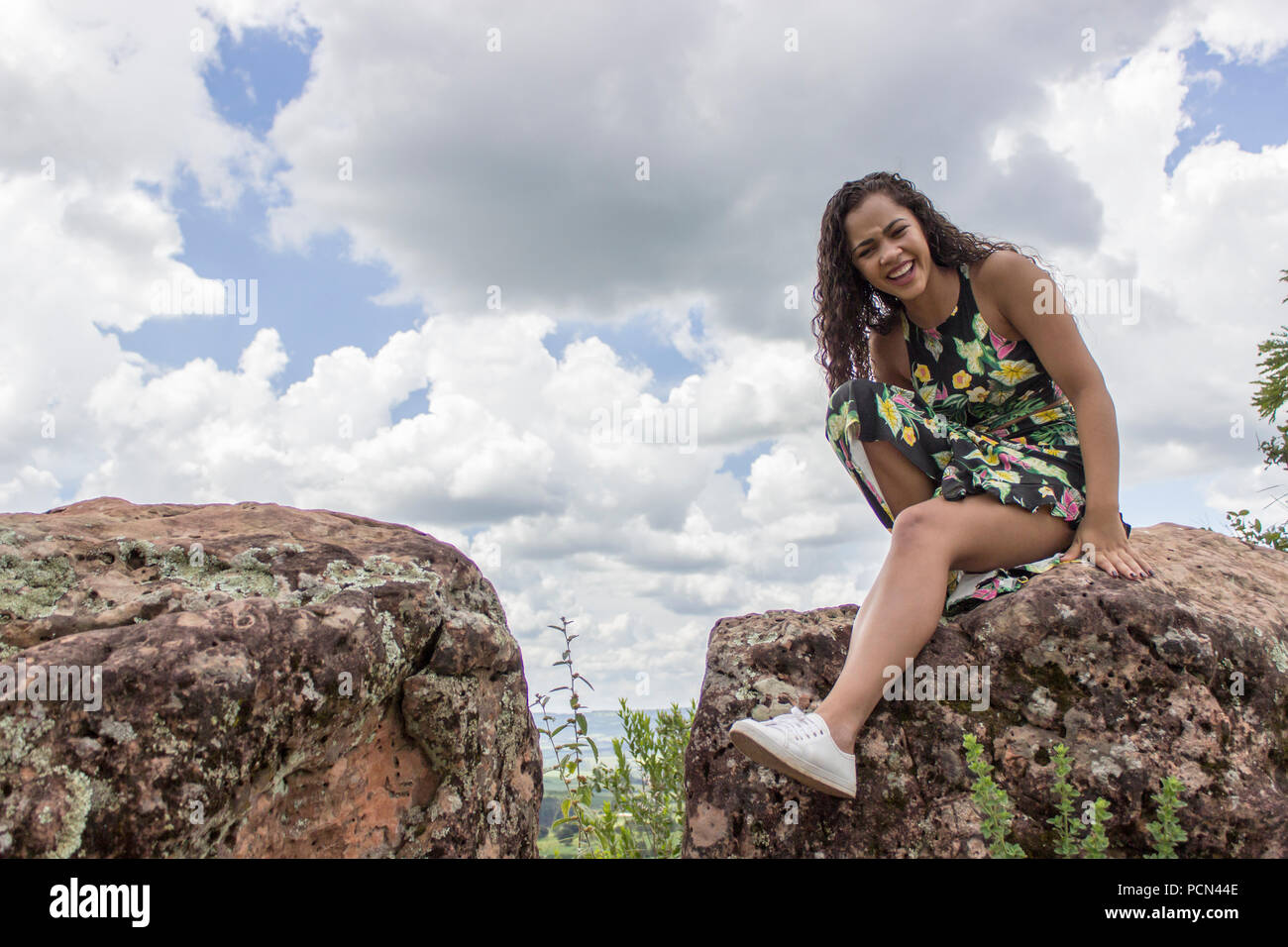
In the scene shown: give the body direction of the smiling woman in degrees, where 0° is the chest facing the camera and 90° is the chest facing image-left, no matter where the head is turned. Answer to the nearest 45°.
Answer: approximately 45°

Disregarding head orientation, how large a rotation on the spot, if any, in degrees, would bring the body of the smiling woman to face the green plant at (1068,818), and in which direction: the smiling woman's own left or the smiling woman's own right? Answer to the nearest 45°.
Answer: approximately 45° to the smiling woman's own left

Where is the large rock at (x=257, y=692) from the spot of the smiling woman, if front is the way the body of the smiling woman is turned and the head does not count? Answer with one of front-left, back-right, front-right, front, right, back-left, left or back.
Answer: front

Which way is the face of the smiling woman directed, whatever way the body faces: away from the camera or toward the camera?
toward the camera

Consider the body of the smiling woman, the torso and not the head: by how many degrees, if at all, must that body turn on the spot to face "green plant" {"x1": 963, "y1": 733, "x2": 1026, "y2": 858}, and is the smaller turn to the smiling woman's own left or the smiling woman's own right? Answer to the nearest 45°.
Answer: approximately 45° to the smiling woman's own left

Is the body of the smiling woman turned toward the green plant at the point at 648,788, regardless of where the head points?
no
